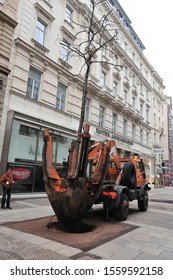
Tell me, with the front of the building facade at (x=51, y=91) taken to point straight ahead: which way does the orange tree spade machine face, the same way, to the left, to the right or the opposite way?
to the left

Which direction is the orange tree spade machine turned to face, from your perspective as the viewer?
facing away from the viewer and to the right of the viewer

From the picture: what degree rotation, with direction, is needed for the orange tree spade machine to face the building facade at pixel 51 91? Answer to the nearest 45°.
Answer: approximately 45° to its left

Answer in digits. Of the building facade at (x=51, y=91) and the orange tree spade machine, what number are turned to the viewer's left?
0

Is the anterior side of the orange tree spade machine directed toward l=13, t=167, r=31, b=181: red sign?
no

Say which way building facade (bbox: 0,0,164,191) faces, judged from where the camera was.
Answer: facing the viewer and to the right of the viewer
